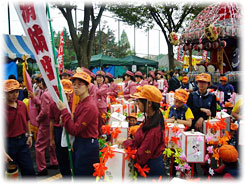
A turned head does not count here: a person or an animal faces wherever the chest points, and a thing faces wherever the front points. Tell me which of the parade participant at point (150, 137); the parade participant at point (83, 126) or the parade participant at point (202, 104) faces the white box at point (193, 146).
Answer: the parade participant at point (202, 104)

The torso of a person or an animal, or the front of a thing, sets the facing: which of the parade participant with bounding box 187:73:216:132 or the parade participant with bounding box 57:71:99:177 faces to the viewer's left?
the parade participant with bounding box 57:71:99:177

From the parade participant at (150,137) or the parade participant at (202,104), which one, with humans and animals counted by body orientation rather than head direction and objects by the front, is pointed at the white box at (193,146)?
the parade participant at (202,104)

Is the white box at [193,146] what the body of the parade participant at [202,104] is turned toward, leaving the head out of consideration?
yes
